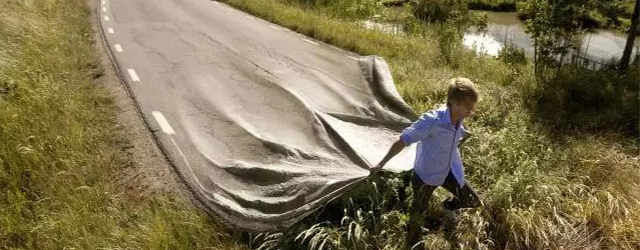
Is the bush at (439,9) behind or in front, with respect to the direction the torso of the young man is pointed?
behind

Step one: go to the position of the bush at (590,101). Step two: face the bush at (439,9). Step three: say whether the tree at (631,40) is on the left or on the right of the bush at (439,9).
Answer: right

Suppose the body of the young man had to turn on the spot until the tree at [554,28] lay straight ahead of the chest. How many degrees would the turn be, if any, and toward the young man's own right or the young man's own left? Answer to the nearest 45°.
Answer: approximately 135° to the young man's own left
